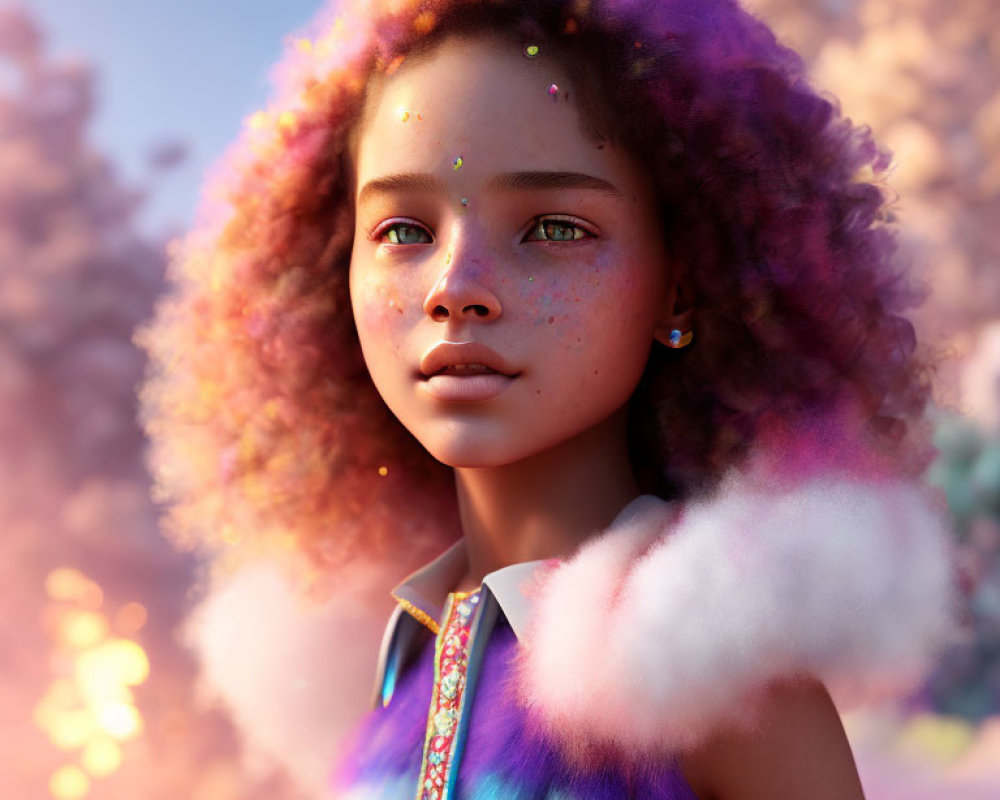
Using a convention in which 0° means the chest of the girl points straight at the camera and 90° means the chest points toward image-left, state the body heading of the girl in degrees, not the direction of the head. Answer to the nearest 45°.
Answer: approximately 45°
